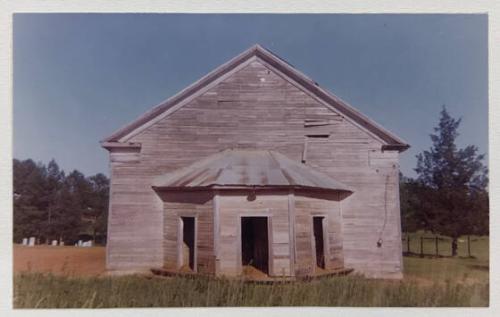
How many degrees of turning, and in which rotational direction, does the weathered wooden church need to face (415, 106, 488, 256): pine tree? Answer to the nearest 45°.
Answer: approximately 90° to its left

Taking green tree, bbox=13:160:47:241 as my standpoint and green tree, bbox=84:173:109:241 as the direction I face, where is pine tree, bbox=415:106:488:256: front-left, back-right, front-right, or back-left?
front-right

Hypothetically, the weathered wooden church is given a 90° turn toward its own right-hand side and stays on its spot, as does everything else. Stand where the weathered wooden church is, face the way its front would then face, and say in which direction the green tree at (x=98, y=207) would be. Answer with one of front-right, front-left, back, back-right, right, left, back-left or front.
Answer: front

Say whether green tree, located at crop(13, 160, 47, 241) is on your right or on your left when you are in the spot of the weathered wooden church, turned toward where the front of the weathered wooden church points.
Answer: on your right

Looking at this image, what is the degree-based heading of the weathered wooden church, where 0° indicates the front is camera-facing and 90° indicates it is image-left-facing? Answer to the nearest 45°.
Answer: approximately 0°

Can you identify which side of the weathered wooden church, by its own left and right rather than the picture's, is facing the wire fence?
left

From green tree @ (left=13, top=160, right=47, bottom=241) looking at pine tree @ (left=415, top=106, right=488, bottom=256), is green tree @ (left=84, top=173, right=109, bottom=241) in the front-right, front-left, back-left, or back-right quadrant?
front-left
